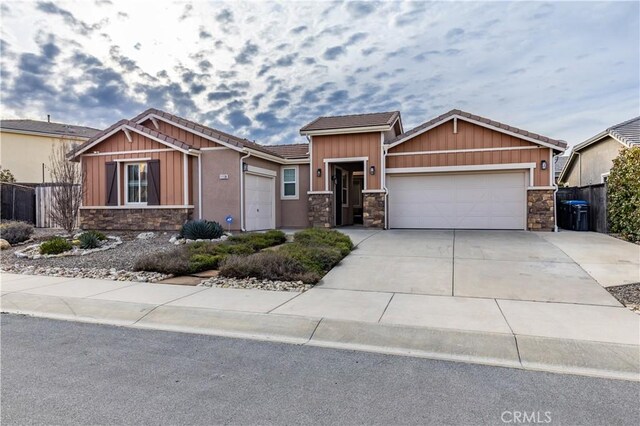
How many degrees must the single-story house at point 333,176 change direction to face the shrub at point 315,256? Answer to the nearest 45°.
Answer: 0° — it already faces it

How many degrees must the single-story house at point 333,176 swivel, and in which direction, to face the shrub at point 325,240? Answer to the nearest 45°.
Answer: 0° — it already faces it

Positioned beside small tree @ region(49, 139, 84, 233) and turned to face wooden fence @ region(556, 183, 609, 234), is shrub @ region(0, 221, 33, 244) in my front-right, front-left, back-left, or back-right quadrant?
back-right

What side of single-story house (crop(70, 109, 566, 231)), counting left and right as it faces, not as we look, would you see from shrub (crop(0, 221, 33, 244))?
right

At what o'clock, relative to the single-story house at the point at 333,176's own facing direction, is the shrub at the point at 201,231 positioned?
The shrub is roughly at 2 o'clock from the single-story house.

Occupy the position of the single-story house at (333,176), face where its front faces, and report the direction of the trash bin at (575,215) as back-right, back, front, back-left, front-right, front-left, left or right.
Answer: left

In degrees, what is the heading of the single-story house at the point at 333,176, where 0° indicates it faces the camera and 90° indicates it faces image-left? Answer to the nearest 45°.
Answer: approximately 0°

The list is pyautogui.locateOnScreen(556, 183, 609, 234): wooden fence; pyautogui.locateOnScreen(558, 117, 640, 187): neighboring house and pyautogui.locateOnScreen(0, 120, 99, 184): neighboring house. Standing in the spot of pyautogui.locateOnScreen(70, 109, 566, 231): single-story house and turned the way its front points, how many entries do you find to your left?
2

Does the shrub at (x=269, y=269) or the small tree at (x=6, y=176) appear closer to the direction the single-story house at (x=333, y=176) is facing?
the shrub

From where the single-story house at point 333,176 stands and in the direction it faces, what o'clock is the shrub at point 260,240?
The shrub is roughly at 1 o'clock from the single-story house.

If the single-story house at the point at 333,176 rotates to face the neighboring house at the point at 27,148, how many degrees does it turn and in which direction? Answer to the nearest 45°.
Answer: approximately 135° to its right

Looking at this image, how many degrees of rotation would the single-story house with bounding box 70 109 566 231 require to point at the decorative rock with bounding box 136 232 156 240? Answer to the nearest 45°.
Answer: approximately 90° to its right

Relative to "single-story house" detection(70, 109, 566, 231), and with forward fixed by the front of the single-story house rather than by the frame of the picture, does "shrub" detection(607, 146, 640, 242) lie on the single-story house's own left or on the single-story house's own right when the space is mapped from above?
on the single-story house's own left

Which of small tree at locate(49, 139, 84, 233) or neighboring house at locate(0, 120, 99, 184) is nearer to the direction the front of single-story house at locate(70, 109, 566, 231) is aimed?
the small tree

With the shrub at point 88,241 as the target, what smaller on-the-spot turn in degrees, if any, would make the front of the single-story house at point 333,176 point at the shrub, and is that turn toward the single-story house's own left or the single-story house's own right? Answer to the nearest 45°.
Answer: approximately 45° to the single-story house's own right

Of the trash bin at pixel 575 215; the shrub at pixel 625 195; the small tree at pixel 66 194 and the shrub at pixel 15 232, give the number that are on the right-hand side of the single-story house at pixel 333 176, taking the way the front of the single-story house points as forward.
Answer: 2

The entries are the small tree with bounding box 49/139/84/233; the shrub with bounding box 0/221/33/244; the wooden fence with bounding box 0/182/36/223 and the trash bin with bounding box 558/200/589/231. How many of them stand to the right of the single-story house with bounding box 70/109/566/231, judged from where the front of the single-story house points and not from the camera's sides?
3

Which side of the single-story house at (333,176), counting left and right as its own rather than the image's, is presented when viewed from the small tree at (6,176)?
right

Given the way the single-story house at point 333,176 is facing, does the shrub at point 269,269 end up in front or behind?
in front
